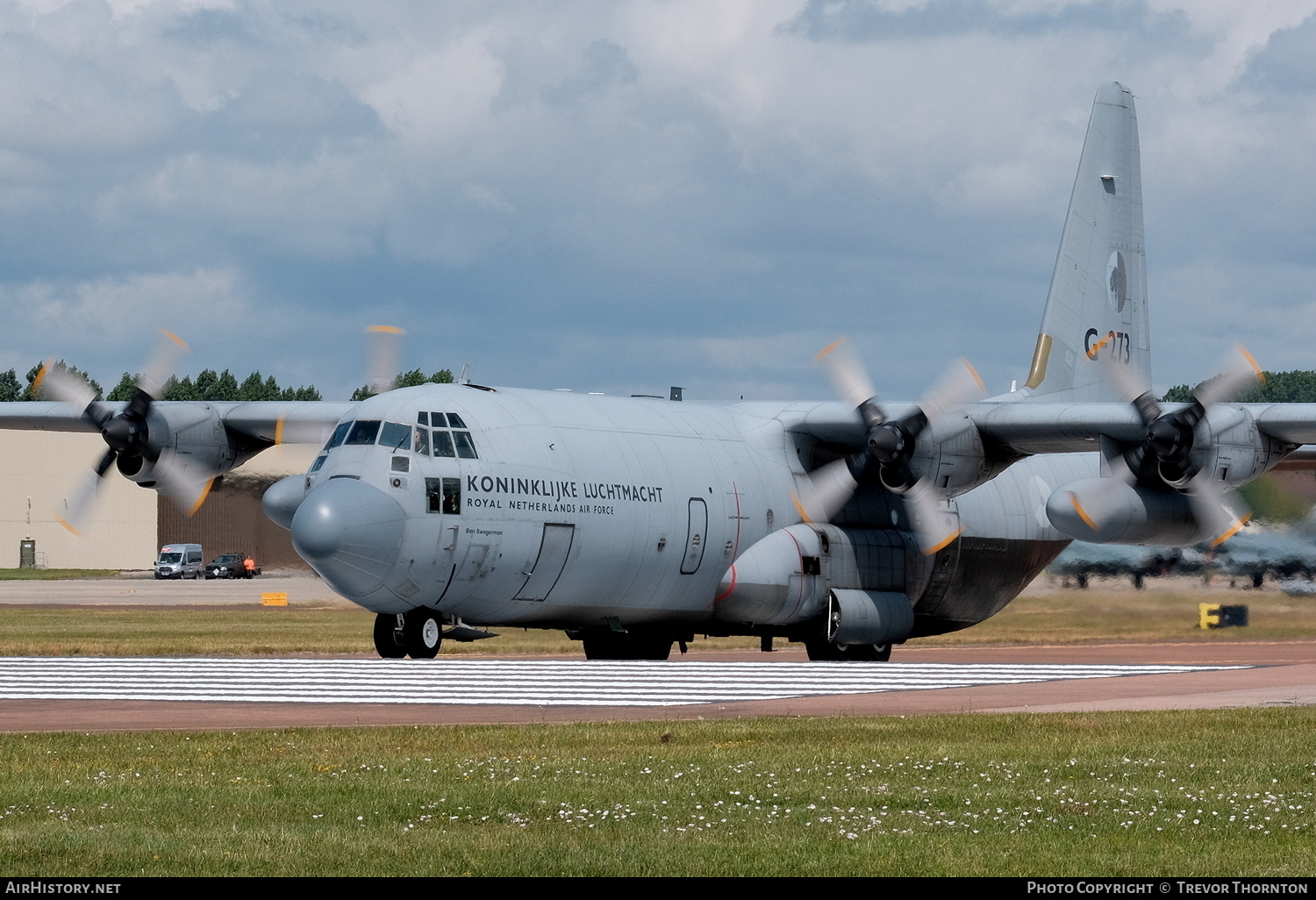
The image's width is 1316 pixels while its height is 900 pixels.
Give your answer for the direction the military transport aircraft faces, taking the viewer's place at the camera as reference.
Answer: facing the viewer and to the left of the viewer
